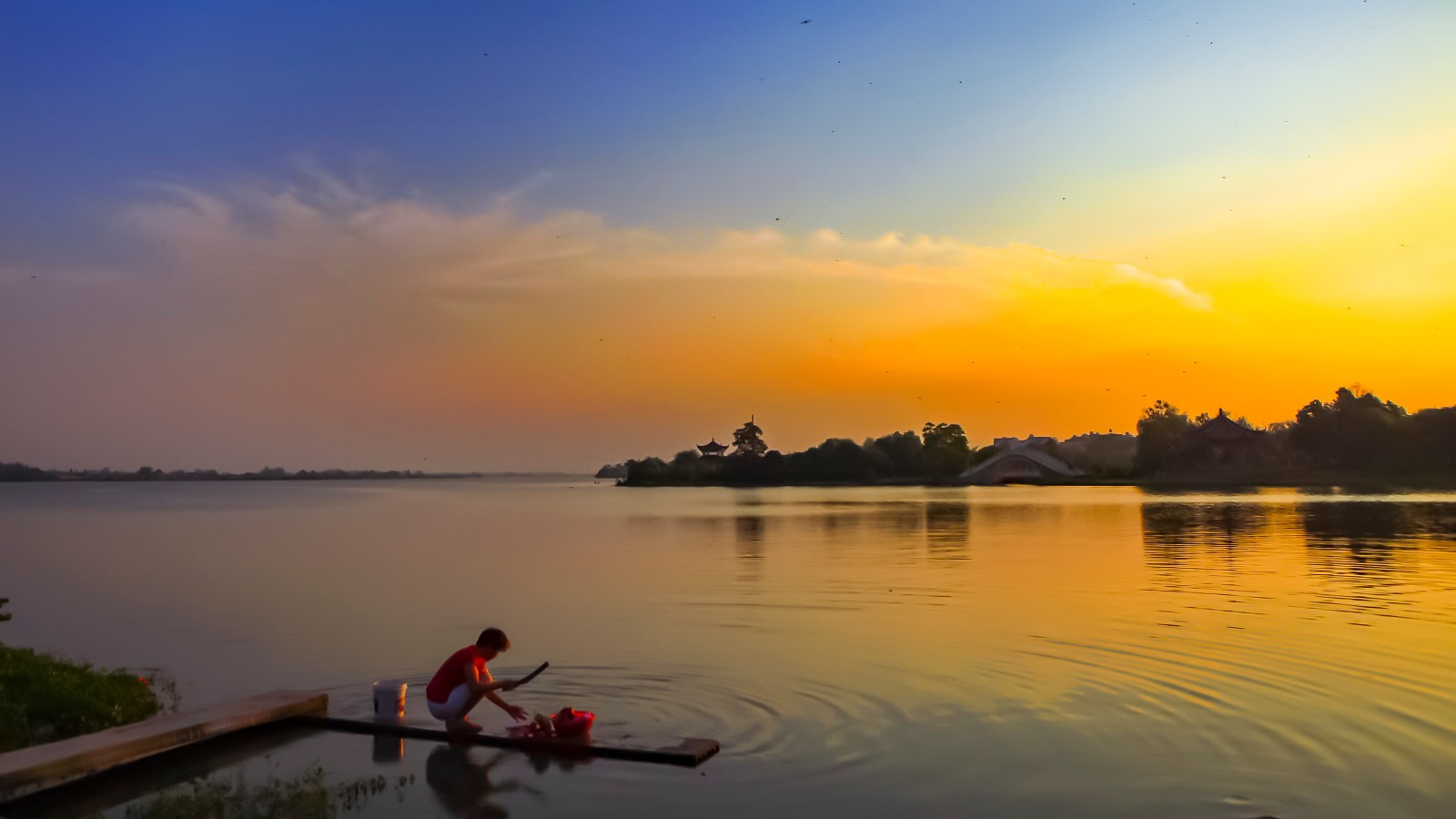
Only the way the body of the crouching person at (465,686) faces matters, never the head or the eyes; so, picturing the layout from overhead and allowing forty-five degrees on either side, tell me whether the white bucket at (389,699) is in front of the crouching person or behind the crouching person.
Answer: behind

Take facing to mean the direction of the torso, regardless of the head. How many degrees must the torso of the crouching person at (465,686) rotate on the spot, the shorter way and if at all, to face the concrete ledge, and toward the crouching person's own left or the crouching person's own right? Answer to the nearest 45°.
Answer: approximately 180°

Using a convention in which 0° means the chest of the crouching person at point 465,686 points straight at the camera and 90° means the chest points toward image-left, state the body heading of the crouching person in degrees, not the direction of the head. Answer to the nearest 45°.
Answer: approximately 270°

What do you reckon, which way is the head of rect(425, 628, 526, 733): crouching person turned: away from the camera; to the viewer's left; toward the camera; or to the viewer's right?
to the viewer's right
